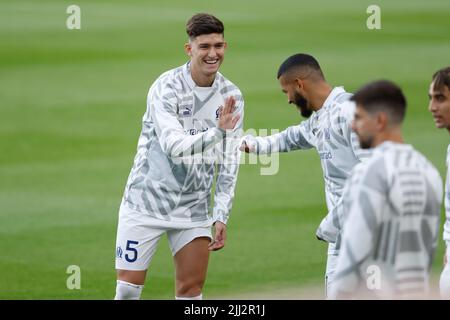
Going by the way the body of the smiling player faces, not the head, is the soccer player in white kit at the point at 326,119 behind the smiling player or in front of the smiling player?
in front

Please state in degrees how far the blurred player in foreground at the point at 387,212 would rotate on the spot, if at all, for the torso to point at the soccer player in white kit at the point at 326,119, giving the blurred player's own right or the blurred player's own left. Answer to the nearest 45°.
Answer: approximately 45° to the blurred player's own right

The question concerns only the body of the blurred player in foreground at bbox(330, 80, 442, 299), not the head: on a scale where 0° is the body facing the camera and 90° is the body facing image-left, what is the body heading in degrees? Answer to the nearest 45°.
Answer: approximately 135°

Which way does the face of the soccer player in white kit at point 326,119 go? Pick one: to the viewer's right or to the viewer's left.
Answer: to the viewer's left

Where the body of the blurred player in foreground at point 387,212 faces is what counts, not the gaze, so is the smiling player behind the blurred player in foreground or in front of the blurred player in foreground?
in front

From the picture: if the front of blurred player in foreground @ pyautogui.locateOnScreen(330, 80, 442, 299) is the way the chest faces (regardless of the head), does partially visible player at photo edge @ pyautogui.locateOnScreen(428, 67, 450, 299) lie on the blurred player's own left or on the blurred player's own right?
on the blurred player's own right

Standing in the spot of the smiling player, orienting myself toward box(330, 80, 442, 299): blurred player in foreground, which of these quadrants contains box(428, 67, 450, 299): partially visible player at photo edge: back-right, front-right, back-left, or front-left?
front-left

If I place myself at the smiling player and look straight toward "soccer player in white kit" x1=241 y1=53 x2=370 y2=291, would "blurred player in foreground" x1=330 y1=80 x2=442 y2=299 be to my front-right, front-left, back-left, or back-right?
front-right

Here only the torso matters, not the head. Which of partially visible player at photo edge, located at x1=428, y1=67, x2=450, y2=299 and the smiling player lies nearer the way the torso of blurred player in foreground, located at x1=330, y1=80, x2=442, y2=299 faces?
the smiling player

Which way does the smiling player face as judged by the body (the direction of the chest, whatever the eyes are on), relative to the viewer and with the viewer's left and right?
facing the viewer and to the right of the viewer

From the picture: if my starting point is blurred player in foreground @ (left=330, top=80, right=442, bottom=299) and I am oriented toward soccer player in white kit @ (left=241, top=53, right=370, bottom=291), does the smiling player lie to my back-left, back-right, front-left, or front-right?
front-left

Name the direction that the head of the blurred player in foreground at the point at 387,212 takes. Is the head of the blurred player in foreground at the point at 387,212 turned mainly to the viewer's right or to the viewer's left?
to the viewer's left

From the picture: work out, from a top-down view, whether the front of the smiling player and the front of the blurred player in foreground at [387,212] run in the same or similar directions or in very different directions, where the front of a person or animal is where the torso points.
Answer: very different directions
